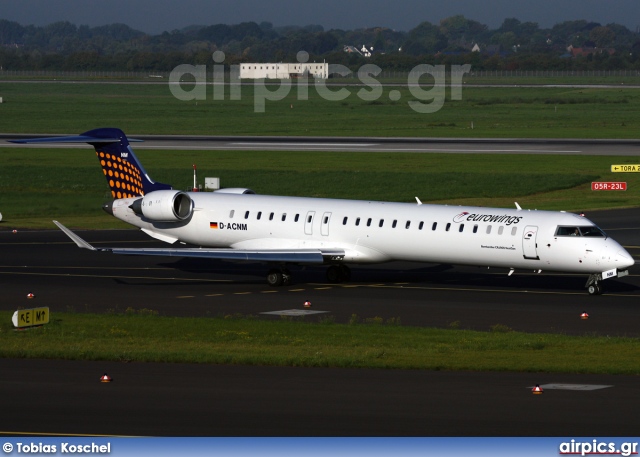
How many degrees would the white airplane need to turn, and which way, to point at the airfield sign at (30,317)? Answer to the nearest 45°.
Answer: approximately 90° to its right

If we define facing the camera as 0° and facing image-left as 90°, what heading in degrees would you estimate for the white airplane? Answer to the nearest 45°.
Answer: approximately 315°

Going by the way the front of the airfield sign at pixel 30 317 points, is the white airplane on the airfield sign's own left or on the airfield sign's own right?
on the airfield sign's own left

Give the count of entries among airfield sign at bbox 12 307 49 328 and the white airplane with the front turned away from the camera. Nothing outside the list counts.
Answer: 0

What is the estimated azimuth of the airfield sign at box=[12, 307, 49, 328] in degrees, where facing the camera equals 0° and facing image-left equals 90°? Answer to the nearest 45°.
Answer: approximately 315°
